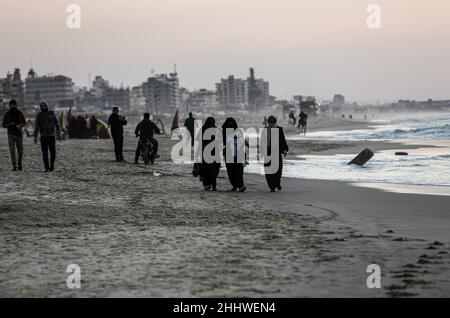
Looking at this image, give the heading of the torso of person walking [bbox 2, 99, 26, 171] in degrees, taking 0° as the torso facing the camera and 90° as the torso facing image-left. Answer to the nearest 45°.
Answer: approximately 0°

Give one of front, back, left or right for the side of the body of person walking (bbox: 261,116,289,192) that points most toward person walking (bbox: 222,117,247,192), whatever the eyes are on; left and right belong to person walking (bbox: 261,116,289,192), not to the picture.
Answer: right

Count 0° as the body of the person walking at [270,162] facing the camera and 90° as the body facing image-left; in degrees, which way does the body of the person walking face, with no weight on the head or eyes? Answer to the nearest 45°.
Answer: approximately 0°

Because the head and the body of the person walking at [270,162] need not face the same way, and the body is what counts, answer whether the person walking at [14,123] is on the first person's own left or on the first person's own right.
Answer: on the first person's own right

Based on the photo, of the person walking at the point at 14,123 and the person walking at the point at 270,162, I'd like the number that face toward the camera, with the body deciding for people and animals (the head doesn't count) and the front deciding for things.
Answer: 2

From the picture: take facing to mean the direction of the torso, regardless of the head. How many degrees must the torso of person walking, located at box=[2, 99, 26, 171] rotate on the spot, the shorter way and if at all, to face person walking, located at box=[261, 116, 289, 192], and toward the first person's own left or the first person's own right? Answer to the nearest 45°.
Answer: approximately 45° to the first person's own left

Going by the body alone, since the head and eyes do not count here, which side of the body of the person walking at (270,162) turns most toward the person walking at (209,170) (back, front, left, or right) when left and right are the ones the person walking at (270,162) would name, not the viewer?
right
